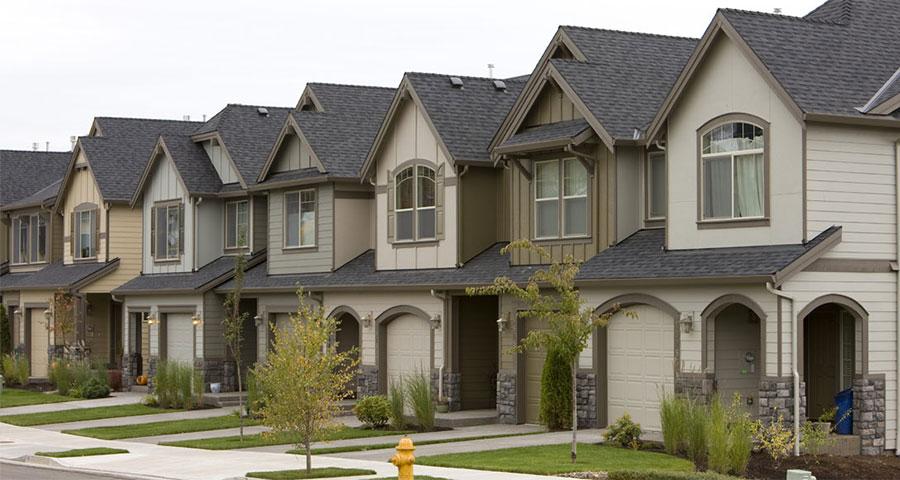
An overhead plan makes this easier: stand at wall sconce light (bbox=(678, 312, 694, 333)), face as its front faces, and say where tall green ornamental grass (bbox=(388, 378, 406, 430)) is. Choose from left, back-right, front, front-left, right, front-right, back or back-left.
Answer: right

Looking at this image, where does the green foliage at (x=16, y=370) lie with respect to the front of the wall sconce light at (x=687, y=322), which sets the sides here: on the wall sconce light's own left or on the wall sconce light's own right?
on the wall sconce light's own right

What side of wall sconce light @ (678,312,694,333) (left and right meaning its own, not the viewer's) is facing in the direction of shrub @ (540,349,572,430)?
right

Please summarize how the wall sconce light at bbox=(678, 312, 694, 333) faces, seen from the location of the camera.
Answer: facing the viewer and to the left of the viewer

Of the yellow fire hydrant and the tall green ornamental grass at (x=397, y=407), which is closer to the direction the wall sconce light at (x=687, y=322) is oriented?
the yellow fire hydrant

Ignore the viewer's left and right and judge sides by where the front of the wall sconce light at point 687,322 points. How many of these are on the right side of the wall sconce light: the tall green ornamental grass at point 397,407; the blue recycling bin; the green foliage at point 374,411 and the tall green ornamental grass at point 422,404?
3

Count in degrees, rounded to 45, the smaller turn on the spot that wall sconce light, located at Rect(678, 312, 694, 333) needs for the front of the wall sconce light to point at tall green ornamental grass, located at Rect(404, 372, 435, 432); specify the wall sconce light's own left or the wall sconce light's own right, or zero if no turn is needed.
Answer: approximately 90° to the wall sconce light's own right
